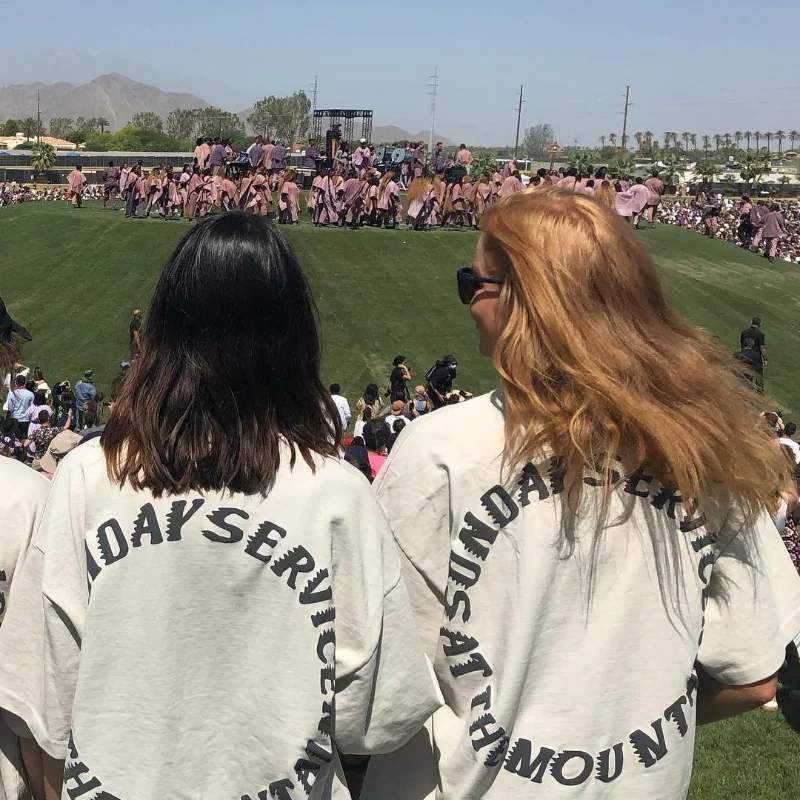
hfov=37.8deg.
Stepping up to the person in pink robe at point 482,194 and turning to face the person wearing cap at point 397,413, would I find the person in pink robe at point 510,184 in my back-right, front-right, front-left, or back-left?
back-left

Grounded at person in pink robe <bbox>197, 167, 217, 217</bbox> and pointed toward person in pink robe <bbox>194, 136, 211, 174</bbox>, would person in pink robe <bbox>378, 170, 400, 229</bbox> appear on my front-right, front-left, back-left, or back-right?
back-right

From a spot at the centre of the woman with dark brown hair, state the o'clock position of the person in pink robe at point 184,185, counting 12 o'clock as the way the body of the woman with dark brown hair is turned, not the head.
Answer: The person in pink robe is roughly at 12 o'clock from the woman with dark brown hair.

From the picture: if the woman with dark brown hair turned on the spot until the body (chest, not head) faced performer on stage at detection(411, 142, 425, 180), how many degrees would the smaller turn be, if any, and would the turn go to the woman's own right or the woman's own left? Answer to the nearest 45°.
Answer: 0° — they already face them

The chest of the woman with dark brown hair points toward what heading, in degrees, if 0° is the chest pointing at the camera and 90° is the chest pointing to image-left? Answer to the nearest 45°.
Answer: approximately 180°
